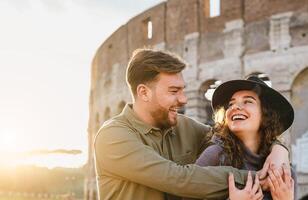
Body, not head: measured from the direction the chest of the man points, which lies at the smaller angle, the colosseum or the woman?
the woman

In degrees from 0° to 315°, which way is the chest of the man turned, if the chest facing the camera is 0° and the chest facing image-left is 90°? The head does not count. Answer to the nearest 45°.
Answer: approximately 315°

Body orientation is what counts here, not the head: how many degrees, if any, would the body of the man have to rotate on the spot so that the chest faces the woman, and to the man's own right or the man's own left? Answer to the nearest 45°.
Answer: approximately 45° to the man's own left

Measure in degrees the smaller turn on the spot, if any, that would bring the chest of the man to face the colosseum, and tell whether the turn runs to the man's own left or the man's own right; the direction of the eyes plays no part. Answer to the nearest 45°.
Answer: approximately 135° to the man's own left
